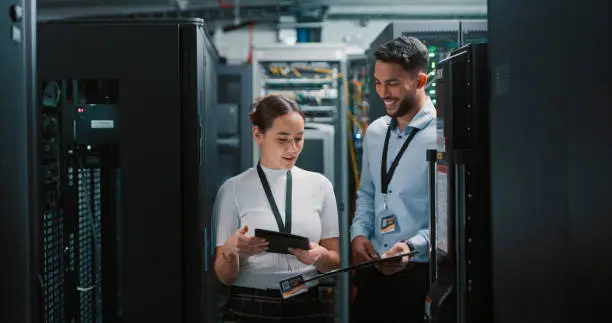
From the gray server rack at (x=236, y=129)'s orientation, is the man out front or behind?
out front

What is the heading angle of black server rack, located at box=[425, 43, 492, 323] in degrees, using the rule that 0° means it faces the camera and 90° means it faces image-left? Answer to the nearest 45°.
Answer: approximately 90°

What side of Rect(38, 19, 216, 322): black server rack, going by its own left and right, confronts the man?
front

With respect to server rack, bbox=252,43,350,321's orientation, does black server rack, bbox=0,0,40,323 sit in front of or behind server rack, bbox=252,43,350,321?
in front

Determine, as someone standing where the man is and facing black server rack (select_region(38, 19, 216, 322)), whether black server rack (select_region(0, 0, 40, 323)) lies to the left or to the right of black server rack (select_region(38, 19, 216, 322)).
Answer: left

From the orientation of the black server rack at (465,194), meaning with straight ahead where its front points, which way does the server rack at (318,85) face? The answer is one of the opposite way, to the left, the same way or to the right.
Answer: to the left

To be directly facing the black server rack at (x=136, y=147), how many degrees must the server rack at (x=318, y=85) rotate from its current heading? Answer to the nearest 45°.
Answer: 0° — it already faces it

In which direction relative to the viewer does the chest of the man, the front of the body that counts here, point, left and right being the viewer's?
facing the viewer and to the left of the viewer

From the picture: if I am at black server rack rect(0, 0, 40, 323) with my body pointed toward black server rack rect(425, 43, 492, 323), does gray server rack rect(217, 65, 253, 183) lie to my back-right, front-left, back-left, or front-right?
front-left

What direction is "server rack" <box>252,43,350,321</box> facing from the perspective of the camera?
toward the camera

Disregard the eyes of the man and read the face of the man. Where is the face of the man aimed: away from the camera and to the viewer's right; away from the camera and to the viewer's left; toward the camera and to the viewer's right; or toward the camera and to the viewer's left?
toward the camera and to the viewer's left
